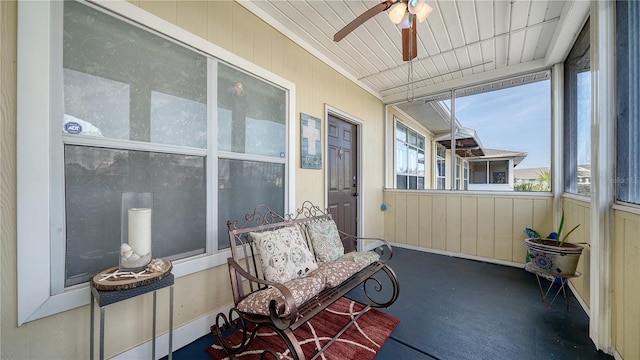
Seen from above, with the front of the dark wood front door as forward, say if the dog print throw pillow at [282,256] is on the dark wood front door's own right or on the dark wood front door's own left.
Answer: on the dark wood front door's own right

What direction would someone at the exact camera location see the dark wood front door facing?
facing the viewer and to the right of the viewer

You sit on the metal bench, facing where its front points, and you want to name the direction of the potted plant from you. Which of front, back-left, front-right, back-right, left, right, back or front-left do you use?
front-left

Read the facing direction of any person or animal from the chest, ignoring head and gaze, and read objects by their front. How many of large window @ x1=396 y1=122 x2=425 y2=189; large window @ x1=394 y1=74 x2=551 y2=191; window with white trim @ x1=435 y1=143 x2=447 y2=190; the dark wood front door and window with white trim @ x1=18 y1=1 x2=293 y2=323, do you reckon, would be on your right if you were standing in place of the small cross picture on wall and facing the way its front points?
1

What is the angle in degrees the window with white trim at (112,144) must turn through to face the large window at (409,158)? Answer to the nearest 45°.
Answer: approximately 45° to its left

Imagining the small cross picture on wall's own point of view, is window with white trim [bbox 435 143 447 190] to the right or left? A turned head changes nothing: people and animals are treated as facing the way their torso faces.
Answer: on its left

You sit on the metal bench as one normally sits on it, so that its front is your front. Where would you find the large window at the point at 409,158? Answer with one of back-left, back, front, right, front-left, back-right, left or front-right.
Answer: left
